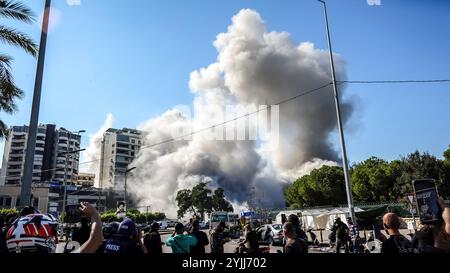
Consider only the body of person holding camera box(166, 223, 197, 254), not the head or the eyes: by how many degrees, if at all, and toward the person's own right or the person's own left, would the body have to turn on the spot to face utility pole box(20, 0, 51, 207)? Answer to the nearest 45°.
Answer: approximately 45° to the person's own left

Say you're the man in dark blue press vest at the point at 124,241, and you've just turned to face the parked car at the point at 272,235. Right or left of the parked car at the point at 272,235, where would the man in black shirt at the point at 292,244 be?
right

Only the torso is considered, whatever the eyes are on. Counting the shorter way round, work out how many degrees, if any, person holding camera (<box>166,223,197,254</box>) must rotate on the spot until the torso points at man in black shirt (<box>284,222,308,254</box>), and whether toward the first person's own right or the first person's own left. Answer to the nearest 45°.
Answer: approximately 135° to the first person's own right

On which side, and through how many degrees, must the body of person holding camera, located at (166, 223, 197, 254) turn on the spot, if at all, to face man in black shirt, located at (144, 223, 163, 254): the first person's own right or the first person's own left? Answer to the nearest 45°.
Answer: approximately 45° to the first person's own left

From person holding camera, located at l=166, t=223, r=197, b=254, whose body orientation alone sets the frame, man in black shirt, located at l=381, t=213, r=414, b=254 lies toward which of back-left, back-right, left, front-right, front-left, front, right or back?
back-right

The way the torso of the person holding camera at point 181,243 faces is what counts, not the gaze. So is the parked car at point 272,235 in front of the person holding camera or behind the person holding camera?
in front

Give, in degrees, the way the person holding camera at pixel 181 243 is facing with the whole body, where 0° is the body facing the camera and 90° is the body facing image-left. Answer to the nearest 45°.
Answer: approximately 180°

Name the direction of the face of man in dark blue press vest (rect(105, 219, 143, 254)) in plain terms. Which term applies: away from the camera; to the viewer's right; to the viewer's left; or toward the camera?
away from the camera
